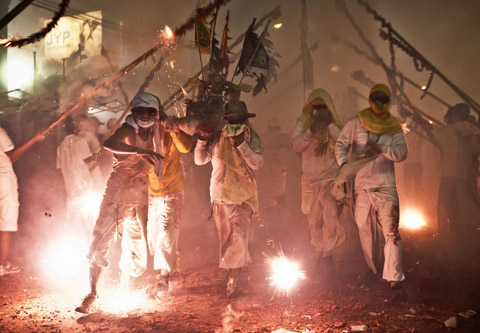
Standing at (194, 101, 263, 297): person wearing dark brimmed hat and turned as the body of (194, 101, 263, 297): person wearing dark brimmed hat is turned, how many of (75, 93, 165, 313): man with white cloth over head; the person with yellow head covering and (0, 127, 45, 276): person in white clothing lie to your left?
1

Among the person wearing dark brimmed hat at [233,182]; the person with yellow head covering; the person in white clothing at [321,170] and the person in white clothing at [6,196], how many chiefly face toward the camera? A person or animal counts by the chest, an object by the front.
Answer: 3

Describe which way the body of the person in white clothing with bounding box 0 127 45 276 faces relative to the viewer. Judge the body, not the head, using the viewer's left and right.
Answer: facing to the right of the viewer

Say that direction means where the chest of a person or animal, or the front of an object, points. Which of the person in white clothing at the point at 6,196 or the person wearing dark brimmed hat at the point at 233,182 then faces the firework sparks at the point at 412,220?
the person in white clothing

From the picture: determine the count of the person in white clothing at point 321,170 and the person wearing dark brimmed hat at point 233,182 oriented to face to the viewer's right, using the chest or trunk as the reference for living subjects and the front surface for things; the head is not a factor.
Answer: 0

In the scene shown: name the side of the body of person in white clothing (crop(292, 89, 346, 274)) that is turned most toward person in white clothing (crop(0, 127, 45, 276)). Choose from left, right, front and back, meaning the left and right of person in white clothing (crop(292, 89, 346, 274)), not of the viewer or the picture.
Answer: right
